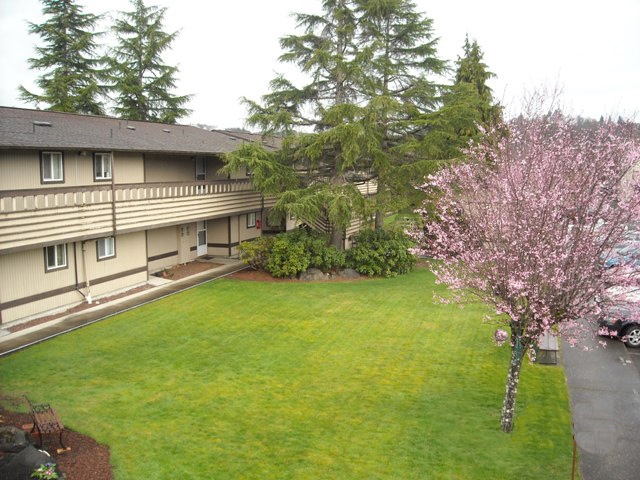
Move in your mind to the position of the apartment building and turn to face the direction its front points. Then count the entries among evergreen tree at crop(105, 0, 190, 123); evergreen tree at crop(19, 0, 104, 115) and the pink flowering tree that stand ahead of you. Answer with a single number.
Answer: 1

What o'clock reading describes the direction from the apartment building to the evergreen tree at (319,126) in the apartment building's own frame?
The evergreen tree is roughly at 10 o'clock from the apartment building.

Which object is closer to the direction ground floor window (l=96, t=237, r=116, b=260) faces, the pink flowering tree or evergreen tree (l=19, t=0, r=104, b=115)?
the pink flowering tree

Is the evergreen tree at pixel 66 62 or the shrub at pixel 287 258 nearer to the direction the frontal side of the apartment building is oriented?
the shrub

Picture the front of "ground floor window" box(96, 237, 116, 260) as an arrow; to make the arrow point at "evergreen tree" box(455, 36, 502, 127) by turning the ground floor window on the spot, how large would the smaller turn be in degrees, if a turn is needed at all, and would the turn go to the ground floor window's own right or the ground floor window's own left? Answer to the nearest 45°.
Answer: approximately 45° to the ground floor window's own left

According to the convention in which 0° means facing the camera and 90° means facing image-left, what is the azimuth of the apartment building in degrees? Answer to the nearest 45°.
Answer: approximately 315°

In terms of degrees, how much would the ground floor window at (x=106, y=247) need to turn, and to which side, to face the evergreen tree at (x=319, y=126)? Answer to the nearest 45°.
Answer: approximately 45° to its left

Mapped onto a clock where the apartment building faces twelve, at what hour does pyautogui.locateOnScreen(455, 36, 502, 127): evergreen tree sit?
The evergreen tree is roughly at 10 o'clock from the apartment building.

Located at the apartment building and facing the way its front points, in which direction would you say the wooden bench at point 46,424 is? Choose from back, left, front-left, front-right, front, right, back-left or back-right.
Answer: front-right

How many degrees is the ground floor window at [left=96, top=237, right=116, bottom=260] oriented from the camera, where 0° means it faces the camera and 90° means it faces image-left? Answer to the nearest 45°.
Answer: approximately 315°

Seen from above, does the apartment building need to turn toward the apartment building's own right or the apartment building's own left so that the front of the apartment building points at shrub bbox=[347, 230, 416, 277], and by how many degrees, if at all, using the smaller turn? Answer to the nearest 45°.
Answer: approximately 45° to the apartment building's own left

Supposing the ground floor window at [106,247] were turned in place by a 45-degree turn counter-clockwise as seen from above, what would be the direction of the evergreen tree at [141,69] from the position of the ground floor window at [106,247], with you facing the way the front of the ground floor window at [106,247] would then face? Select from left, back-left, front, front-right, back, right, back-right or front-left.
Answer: left
